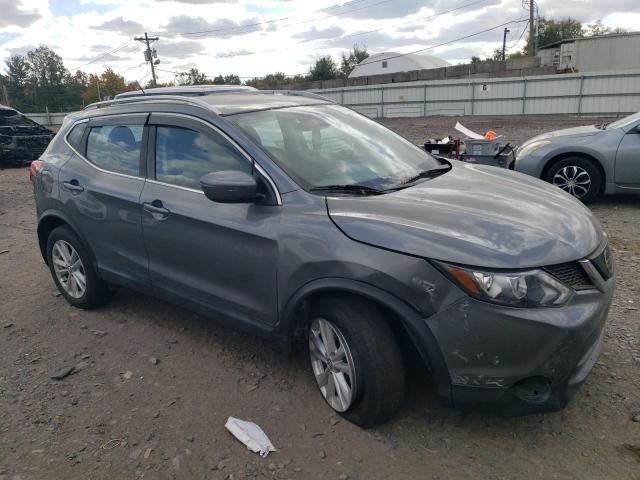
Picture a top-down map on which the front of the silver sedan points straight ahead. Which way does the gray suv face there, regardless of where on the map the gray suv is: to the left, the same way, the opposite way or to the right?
the opposite way

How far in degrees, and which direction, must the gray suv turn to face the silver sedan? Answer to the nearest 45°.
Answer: approximately 90° to its left

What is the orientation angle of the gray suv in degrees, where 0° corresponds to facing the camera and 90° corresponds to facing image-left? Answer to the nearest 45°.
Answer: approximately 315°

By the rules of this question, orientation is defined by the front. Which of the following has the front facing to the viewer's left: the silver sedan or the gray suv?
the silver sedan

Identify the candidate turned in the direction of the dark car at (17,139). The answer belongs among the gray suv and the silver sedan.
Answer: the silver sedan

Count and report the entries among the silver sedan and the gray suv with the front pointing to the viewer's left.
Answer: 1

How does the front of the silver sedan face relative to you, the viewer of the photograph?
facing to the left of the viewer

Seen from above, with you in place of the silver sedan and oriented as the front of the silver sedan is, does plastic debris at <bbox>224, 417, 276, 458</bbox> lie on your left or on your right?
on your left

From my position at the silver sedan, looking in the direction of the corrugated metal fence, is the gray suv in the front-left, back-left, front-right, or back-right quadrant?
back-left

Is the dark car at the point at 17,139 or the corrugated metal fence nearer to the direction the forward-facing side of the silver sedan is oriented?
the dark car

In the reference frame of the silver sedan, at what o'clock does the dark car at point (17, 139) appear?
The dark car is roughly at 12 o'clock from the silver sedan.

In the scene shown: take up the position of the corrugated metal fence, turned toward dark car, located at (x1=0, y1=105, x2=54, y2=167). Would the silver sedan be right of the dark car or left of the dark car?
left

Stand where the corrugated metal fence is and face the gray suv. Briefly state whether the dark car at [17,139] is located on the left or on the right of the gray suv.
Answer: right
